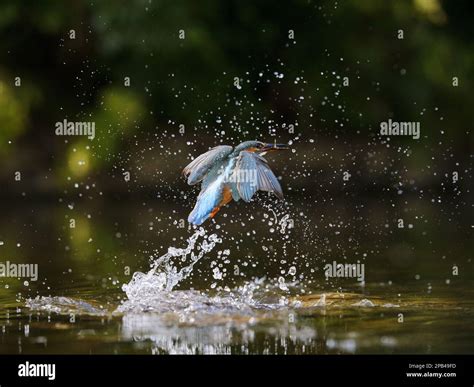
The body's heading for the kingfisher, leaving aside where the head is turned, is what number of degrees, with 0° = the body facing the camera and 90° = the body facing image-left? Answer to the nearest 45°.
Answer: approximately 225°
